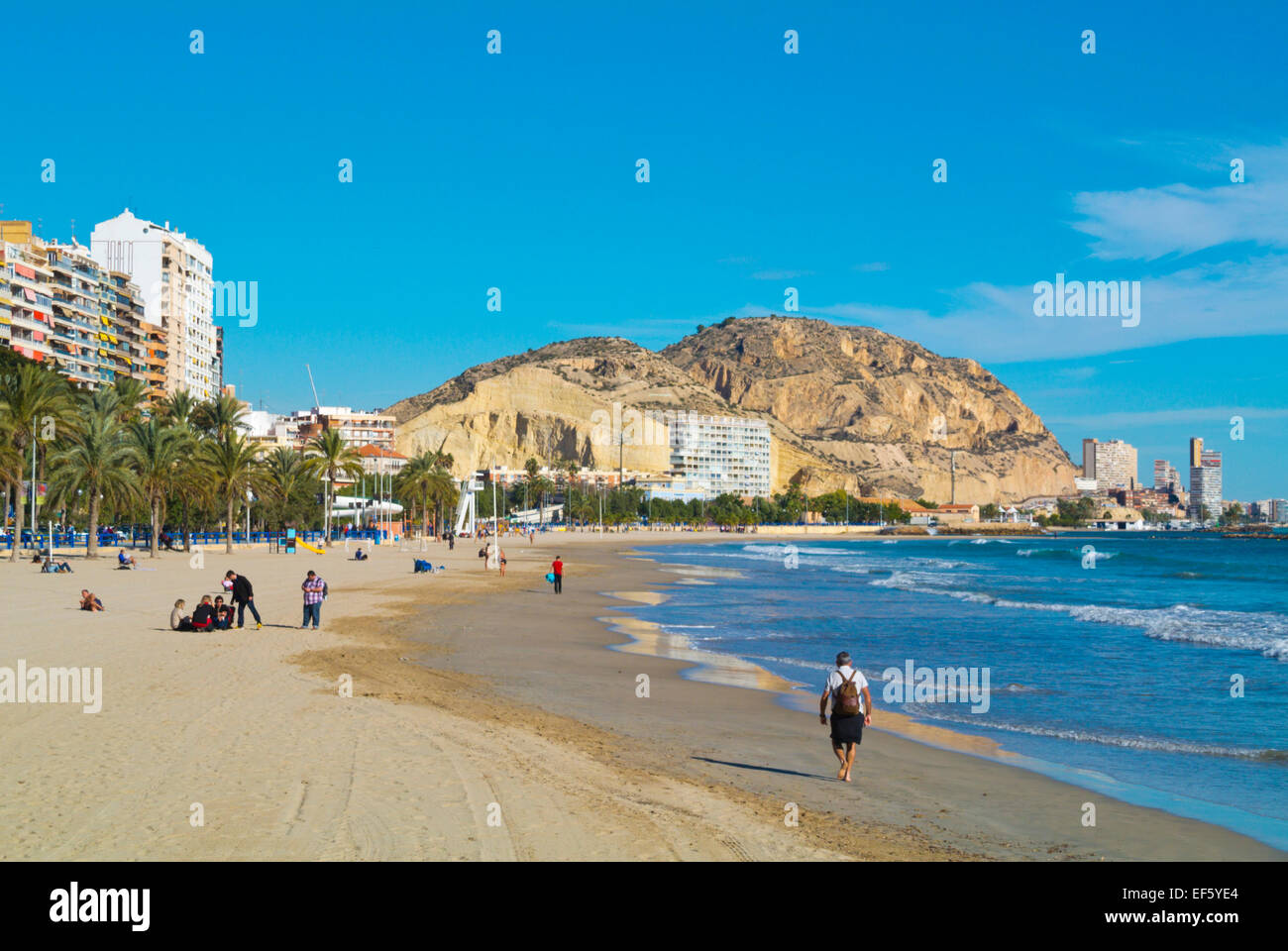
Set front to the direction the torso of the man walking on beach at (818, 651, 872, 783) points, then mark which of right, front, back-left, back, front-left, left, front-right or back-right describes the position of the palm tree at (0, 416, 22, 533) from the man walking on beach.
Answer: front-left

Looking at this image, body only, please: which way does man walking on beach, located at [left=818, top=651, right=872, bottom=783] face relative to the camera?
away from the camera

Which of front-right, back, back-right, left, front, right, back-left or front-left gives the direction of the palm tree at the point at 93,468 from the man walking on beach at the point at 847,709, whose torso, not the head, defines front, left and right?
front-left

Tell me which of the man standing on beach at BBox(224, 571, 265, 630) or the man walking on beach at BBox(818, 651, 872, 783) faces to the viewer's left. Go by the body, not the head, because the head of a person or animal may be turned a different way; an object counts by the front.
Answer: the man standing on beach at BBox(224, 571, 265, 630)

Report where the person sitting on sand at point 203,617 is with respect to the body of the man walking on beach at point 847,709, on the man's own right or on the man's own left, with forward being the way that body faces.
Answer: on the man's own left

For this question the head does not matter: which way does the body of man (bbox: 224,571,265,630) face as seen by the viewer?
to the viewer's left

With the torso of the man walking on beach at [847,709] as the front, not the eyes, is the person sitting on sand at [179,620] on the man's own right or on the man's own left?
on the man's own left

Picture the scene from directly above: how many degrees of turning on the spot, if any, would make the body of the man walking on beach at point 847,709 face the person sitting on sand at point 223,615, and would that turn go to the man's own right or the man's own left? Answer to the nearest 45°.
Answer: approximately 45° to the man's own left

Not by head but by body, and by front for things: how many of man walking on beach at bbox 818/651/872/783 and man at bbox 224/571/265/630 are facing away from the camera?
1
